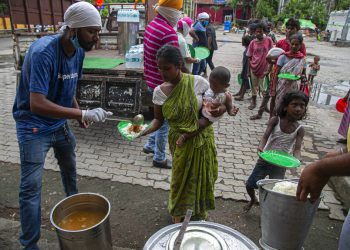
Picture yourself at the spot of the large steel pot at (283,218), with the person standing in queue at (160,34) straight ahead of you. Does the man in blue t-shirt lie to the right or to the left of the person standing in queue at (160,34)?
left

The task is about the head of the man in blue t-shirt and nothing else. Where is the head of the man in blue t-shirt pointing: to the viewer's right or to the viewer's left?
to the viewer's right

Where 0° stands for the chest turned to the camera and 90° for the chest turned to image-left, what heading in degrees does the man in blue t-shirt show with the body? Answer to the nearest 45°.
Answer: approximately 315°

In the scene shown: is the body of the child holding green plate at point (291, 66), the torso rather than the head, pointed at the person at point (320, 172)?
yes

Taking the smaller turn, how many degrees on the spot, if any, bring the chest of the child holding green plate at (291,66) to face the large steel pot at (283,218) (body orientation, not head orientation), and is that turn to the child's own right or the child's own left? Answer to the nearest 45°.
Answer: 0° — they already face it
